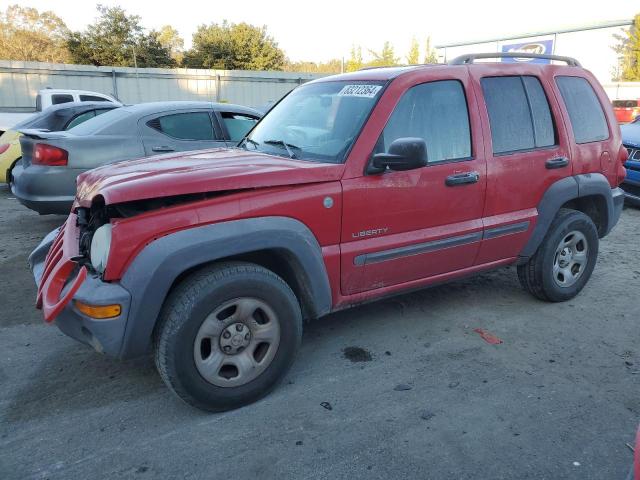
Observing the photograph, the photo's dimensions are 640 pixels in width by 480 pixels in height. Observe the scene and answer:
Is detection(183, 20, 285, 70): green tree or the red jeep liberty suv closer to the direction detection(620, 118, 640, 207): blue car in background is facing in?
the red jeep liberty suv

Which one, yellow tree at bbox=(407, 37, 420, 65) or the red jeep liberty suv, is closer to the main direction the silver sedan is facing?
the yellow tree

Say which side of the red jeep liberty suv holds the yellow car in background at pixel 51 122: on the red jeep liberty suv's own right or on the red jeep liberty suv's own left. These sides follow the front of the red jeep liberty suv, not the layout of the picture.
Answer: on the red jeep liberty suv's own right

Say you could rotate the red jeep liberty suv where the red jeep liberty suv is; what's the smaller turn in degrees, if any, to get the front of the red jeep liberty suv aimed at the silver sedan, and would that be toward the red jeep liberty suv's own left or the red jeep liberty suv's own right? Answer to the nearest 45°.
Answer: approximately 90° to the red jeep liberty suv's own right

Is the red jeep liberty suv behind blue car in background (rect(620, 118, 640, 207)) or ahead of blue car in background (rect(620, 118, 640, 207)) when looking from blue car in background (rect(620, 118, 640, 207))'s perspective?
ahead

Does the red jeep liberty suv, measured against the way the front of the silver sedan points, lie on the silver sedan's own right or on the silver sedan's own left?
on the silver sedan's own right

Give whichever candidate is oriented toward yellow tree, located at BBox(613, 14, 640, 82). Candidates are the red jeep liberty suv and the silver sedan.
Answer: the silver sedan

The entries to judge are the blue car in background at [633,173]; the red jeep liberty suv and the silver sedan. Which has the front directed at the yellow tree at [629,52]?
the silver sedan

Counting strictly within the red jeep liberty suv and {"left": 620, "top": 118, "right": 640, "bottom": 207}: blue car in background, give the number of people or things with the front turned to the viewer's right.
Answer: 0

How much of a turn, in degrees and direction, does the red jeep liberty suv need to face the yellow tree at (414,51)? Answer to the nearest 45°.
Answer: approximately 135° to its right

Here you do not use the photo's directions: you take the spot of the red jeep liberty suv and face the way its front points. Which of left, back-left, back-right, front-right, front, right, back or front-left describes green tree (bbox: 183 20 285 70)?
back-right

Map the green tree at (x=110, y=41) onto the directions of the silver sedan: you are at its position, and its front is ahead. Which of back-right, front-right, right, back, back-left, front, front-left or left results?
front-left

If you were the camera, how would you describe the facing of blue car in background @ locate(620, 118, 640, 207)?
facing the viewer and to the left of the viewer

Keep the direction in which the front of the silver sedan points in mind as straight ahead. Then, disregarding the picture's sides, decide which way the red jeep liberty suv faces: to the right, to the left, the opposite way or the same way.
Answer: the opposite way

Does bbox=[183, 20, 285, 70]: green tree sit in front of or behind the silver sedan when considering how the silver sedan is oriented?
in front
